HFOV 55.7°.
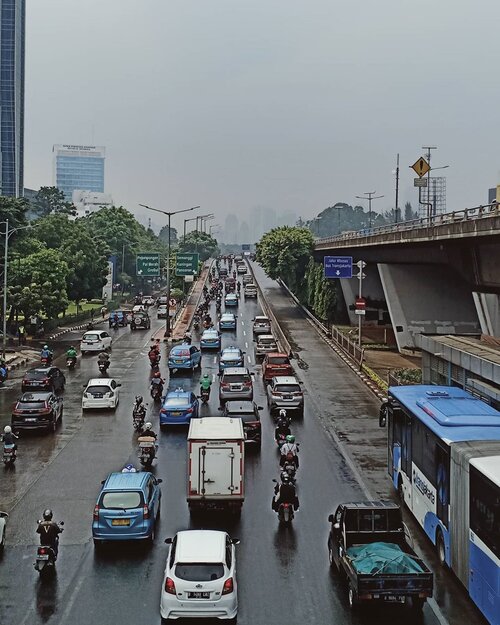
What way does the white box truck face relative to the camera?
away from the camera

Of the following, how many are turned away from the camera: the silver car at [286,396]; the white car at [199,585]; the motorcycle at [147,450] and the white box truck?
4

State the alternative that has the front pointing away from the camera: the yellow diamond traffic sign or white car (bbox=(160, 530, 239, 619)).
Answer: the white car

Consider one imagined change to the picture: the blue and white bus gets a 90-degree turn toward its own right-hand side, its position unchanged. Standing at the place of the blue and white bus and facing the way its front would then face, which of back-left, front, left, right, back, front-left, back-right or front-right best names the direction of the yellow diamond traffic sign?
front-left

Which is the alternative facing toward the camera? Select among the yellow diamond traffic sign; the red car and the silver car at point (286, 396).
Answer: the yellow diamond traffic sign

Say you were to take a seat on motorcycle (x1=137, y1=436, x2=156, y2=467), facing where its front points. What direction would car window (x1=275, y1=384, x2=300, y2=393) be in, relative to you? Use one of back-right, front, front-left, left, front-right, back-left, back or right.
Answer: front-right

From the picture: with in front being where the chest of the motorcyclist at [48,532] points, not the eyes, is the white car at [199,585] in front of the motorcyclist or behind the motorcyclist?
behind

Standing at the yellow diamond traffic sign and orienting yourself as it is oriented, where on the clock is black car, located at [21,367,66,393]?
The black car is roughly at 2 o'clock from the yellow diamond traffic sign.

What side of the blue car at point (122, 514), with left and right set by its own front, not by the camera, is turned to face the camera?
back

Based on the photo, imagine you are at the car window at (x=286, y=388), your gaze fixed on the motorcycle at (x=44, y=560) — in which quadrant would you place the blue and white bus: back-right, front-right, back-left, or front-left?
front-left

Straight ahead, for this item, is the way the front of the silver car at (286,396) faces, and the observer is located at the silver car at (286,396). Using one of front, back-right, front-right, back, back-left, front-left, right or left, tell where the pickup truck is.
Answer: back

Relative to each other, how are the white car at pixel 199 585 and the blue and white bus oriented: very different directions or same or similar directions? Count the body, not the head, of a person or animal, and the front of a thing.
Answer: same or similar directions

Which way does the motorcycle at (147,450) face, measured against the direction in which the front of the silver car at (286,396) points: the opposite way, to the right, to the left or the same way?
the same way

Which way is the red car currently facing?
away from the camera

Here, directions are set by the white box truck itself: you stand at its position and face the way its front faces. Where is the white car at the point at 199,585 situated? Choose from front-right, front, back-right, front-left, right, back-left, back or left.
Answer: back

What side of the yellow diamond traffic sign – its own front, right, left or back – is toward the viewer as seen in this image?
front

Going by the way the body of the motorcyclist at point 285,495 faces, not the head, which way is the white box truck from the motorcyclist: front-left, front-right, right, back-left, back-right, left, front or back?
left

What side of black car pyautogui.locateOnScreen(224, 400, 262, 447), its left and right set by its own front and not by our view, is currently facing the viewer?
back

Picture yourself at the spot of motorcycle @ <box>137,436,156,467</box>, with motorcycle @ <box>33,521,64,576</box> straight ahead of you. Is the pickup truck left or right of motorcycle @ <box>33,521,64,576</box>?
left
